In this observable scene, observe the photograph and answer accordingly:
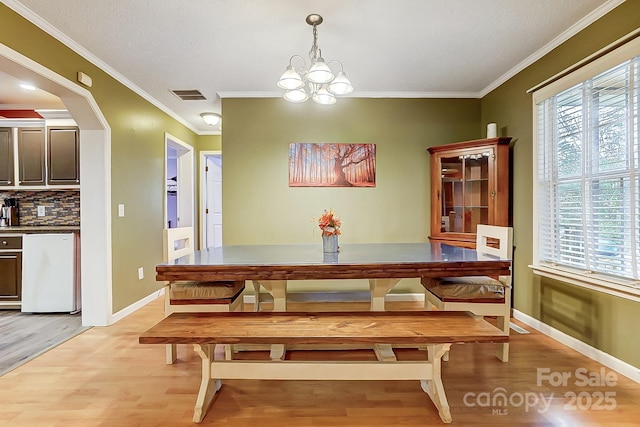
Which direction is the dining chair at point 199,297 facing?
to the viewer's right

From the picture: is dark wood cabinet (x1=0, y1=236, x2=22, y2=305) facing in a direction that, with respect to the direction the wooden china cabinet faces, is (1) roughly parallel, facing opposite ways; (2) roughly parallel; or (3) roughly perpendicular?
roughly perpendicular

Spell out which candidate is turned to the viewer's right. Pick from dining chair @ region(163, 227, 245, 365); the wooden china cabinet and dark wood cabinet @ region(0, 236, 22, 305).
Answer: the dining chair

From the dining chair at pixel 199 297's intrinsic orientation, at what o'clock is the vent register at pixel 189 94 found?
The vent register is roughly at 9 o'clock from the dining chair.

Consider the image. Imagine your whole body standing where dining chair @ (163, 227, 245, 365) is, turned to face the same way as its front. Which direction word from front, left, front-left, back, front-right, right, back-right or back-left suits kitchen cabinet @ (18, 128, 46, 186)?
back-left

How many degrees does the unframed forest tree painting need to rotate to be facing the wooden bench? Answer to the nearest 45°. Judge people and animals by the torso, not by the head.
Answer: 0° — it already faces it

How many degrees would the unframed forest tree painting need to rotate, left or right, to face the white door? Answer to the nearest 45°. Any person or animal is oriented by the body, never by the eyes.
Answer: approximately 135° to its right

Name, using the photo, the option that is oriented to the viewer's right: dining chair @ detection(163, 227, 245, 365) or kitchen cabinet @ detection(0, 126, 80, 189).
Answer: the dining chair

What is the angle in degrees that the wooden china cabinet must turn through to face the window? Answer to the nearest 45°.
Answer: approximately 90° to its left
